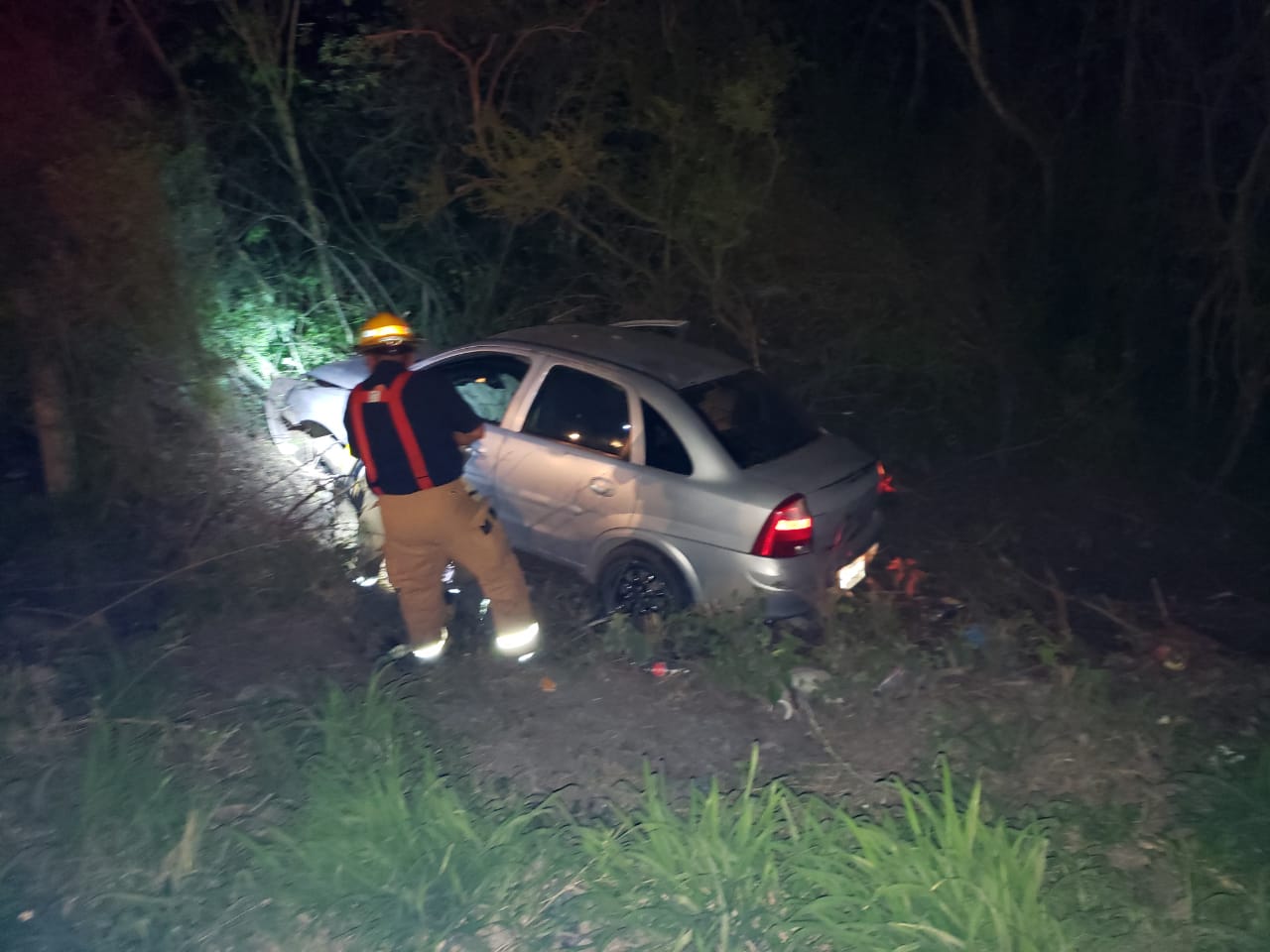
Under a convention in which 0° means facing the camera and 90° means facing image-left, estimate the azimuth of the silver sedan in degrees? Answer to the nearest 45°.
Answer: approximately 135°

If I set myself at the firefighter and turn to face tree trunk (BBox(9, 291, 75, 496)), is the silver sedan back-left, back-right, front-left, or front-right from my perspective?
back-right

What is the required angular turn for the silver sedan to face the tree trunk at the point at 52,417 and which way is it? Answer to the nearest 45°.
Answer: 0° — it already faces it

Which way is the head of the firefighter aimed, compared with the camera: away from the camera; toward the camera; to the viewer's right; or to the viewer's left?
away from the camera

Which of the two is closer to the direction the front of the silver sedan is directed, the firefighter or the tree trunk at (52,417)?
the tree trunk

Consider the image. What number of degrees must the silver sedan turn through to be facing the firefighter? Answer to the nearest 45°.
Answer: approximately 90° to its left
